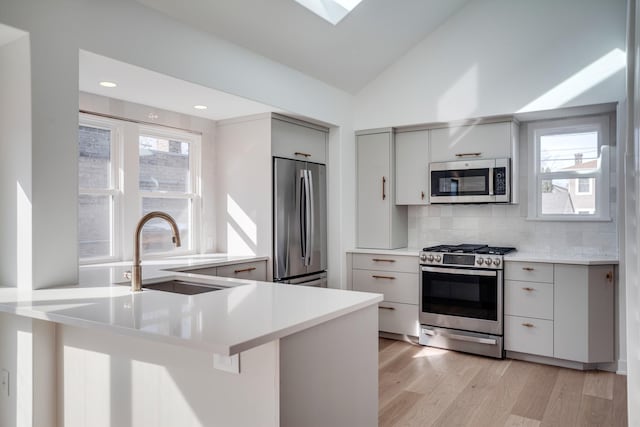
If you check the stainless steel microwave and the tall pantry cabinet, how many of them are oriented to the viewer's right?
0

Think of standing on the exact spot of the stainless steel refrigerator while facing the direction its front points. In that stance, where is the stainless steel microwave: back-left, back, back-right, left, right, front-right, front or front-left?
front-left

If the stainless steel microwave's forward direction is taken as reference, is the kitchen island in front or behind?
in front

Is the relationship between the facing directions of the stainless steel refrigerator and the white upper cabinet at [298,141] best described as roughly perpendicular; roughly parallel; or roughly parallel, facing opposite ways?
roughly parallel

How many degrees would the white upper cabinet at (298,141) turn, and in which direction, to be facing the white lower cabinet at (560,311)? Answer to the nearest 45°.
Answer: approximately 45° to its left

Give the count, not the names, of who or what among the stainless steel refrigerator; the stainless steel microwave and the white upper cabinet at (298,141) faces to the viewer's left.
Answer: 0

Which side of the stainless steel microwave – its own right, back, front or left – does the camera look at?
front

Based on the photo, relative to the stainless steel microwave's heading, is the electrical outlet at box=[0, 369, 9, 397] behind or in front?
in front

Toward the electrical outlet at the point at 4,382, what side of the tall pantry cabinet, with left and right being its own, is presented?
front

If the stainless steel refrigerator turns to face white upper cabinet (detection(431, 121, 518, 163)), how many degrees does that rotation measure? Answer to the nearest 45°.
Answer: approximately 45° to its left

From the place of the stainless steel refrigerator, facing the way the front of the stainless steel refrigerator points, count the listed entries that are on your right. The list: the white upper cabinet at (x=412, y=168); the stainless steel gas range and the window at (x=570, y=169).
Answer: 0

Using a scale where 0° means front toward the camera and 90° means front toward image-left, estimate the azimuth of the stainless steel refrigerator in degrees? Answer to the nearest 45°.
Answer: approximately 315°

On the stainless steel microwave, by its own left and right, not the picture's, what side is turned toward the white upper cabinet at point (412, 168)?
right

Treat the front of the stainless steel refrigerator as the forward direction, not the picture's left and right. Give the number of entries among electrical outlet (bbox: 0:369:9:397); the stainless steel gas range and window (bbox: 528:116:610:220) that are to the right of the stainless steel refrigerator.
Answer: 1

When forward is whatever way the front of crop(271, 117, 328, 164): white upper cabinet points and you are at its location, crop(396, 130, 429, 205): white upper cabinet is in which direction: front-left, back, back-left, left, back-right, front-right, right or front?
front-left
